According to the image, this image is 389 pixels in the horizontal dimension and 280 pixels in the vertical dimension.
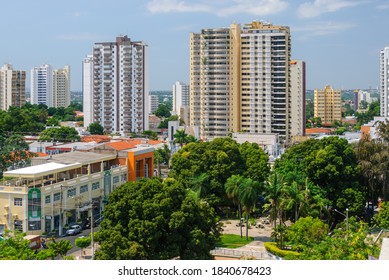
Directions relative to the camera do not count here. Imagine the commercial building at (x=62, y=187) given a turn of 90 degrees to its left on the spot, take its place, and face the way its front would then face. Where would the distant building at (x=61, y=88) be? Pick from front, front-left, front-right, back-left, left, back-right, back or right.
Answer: front-left

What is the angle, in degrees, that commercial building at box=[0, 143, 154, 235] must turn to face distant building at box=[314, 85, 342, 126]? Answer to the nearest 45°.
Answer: approximately 90° to its left

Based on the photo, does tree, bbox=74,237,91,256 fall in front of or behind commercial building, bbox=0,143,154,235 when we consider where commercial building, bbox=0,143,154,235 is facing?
in front

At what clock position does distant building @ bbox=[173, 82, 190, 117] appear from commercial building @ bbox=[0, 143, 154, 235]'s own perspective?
The distant building is roughly at 8 o'clock from the commercial building.

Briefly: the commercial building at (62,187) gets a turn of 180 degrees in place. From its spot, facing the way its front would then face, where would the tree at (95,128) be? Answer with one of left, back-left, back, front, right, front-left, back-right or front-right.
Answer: front-right

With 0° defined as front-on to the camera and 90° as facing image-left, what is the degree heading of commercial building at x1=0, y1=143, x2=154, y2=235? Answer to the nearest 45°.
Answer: approximately 315°

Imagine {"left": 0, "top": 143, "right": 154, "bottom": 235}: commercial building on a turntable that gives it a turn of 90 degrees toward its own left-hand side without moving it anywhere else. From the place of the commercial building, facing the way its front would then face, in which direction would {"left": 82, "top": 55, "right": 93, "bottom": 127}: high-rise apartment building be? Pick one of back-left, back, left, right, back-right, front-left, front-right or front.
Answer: front-left

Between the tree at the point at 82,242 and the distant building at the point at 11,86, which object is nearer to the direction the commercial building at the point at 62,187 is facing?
the tree

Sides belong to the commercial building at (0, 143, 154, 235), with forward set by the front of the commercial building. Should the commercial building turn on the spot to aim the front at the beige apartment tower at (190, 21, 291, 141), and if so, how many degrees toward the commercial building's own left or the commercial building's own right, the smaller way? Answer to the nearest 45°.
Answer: approximately 90° to the commercial building's own left

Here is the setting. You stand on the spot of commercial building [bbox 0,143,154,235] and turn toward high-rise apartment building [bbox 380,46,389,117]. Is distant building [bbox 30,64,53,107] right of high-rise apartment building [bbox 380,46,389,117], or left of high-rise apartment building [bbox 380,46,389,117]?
left

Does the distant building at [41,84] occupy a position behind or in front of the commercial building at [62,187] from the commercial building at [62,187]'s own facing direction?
behind

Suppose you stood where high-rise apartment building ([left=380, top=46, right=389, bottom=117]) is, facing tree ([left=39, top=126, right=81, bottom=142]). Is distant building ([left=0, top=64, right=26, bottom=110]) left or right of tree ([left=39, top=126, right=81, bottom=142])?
right

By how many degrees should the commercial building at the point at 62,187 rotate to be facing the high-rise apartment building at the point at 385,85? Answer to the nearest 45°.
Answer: approximately 90° to its left

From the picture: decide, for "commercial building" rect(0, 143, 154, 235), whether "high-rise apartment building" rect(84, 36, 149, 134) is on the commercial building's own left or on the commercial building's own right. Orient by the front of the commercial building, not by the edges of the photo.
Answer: on the commercial building's own left
